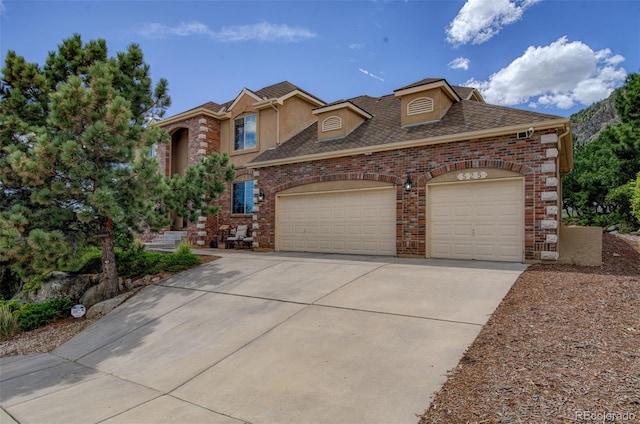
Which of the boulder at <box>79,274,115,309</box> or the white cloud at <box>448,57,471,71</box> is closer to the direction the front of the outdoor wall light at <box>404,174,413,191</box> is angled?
the boulder

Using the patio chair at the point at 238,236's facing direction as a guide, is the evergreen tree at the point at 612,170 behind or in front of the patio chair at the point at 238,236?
behind

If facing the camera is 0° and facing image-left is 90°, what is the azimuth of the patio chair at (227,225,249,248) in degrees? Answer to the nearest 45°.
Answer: approximately 45°

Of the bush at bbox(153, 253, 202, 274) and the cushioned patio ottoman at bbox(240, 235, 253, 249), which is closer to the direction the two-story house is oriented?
the bush

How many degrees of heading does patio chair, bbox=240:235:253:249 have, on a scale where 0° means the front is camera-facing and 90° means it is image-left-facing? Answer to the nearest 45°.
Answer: approximately 45°

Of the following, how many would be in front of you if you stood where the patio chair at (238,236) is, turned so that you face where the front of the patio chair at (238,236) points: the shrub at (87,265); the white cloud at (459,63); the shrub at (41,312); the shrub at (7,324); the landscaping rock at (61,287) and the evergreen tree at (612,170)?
4

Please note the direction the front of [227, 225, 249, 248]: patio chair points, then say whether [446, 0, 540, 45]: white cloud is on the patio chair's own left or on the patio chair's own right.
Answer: on the patio chair's own left

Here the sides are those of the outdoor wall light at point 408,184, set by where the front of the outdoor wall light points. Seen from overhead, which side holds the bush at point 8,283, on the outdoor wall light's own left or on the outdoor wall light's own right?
on the outdoor wall light's own right

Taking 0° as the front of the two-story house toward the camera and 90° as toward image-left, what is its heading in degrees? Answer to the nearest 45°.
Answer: approximately 45°
